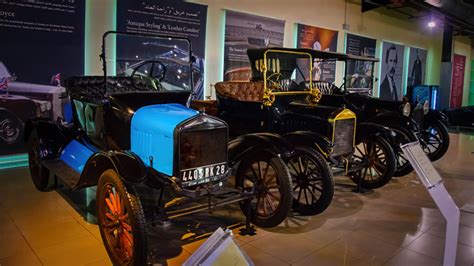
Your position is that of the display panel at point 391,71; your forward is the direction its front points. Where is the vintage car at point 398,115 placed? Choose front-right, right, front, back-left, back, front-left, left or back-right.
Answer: front-right

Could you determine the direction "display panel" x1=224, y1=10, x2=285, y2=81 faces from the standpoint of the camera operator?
facing the viewer and to the right of the viewer

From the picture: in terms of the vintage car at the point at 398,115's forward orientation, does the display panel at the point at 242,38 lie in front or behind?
behind

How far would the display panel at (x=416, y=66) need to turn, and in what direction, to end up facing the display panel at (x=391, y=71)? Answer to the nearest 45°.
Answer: approximately 45° to its right

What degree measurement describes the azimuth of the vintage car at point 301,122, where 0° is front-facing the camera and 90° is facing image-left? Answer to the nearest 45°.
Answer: approximately 315°

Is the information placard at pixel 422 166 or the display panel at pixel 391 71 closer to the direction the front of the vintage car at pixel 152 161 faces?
the information placard

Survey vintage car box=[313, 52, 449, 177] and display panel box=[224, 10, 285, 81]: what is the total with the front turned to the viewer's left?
0

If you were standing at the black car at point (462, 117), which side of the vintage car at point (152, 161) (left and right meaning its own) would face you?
left
